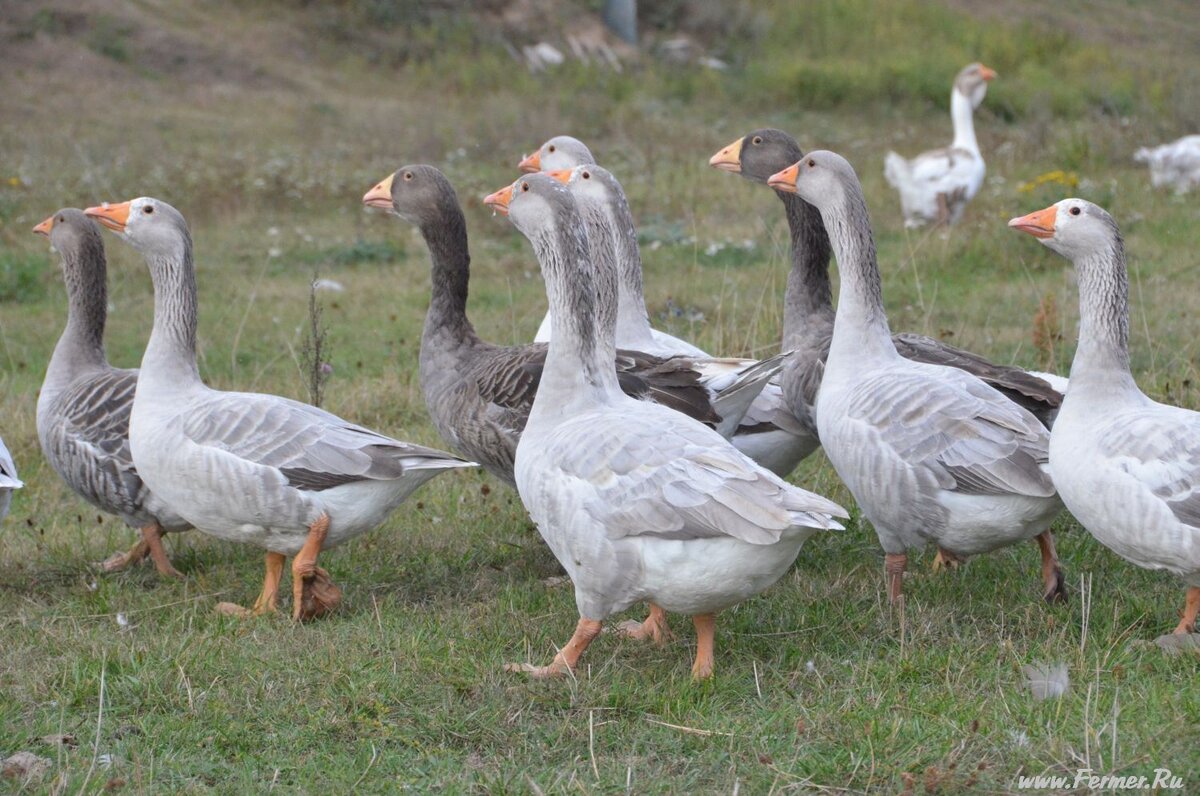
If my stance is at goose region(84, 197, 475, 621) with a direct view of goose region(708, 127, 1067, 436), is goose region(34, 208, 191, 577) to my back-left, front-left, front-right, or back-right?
back-left

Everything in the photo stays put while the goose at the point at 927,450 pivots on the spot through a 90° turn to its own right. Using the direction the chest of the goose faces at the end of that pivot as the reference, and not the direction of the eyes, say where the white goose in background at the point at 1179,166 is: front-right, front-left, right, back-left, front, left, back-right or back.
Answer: front

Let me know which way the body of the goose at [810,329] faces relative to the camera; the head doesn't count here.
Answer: to the viewer's left

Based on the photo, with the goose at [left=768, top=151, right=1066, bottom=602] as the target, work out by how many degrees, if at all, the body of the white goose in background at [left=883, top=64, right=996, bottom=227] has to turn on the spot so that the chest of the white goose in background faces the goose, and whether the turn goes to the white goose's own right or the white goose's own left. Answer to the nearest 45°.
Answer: approximately 90° to the white goose's own right

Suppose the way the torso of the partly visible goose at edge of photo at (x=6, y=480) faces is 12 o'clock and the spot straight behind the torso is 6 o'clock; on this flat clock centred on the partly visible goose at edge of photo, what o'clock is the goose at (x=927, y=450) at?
The goose is roughly at 7 o'clock from the partly visible goose at edge of photo.

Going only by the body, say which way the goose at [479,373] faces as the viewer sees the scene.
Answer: to the viewer's left

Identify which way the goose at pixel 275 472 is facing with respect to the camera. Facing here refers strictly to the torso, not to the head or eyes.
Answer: to the viewer's left

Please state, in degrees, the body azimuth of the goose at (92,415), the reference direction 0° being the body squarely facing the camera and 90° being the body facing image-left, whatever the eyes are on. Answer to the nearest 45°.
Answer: approximately 90°

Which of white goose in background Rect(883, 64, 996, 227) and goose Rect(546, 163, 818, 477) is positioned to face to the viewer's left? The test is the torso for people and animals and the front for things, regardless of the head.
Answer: the goose

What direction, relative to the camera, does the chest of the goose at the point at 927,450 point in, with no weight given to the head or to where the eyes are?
to the viewer's left

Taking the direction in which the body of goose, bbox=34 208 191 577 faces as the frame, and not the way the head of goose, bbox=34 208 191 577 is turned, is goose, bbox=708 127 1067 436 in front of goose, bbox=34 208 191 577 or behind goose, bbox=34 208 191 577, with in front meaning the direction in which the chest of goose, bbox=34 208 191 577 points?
behind

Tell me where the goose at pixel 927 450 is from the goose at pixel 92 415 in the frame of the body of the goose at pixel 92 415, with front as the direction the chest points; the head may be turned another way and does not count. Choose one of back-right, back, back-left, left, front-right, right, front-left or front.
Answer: back-left

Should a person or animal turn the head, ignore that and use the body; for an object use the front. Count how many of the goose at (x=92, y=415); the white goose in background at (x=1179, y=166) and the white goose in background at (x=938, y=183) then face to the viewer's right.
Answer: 2

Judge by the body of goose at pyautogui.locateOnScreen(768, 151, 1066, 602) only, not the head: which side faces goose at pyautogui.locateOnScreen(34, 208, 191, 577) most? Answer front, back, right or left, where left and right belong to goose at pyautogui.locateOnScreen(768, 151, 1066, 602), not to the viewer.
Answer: front

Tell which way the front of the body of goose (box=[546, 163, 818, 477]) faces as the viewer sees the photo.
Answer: to the viewer's left

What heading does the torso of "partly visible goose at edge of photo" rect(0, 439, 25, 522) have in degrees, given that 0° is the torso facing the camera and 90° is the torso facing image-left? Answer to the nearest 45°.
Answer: approximately 90°

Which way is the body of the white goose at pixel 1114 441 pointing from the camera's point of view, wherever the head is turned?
to the viewer's left

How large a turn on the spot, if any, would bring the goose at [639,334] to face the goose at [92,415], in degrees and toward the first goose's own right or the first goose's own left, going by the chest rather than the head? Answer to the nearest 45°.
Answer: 0° — it already faces it

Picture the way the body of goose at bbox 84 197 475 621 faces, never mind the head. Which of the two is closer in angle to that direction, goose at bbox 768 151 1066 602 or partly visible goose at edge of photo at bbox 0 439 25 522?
the partly visible goose at edge of photo

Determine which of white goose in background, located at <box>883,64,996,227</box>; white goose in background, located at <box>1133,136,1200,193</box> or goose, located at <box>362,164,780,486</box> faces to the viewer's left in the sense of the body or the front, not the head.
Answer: the goose

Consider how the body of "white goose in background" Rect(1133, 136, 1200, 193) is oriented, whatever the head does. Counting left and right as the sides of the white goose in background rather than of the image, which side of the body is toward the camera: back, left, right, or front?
right
